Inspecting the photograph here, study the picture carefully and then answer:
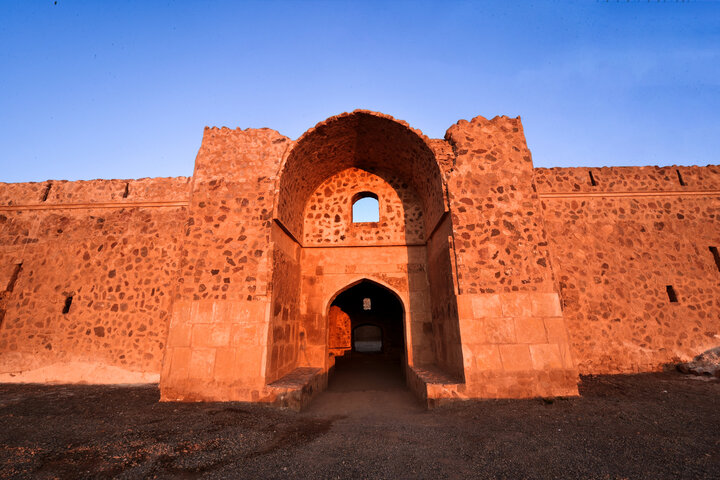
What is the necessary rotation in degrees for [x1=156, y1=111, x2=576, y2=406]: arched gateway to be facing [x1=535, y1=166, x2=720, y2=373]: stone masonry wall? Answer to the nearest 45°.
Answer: approximately 90° to its left

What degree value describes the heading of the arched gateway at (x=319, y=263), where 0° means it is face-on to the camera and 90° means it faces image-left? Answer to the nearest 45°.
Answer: approximately 0°

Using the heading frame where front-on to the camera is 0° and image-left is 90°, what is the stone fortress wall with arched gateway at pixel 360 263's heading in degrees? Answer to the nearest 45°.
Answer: approximately 0°

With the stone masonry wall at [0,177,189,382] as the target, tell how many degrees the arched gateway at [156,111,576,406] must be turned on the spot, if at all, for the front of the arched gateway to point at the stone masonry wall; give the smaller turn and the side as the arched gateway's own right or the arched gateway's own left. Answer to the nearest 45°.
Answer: approximately 90° to the arched gateway's own right
